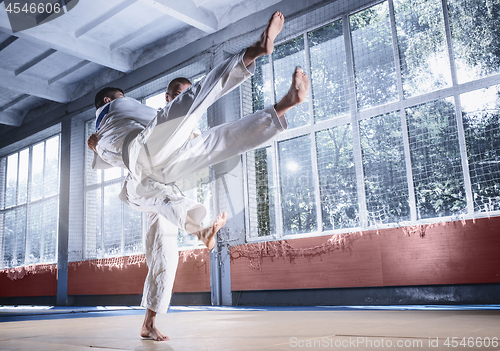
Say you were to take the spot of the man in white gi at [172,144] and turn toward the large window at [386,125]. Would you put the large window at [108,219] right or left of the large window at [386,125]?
left

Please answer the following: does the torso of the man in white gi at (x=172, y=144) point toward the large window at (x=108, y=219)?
no

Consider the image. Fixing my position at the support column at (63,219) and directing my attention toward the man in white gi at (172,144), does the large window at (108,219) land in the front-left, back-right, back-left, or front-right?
front-left
